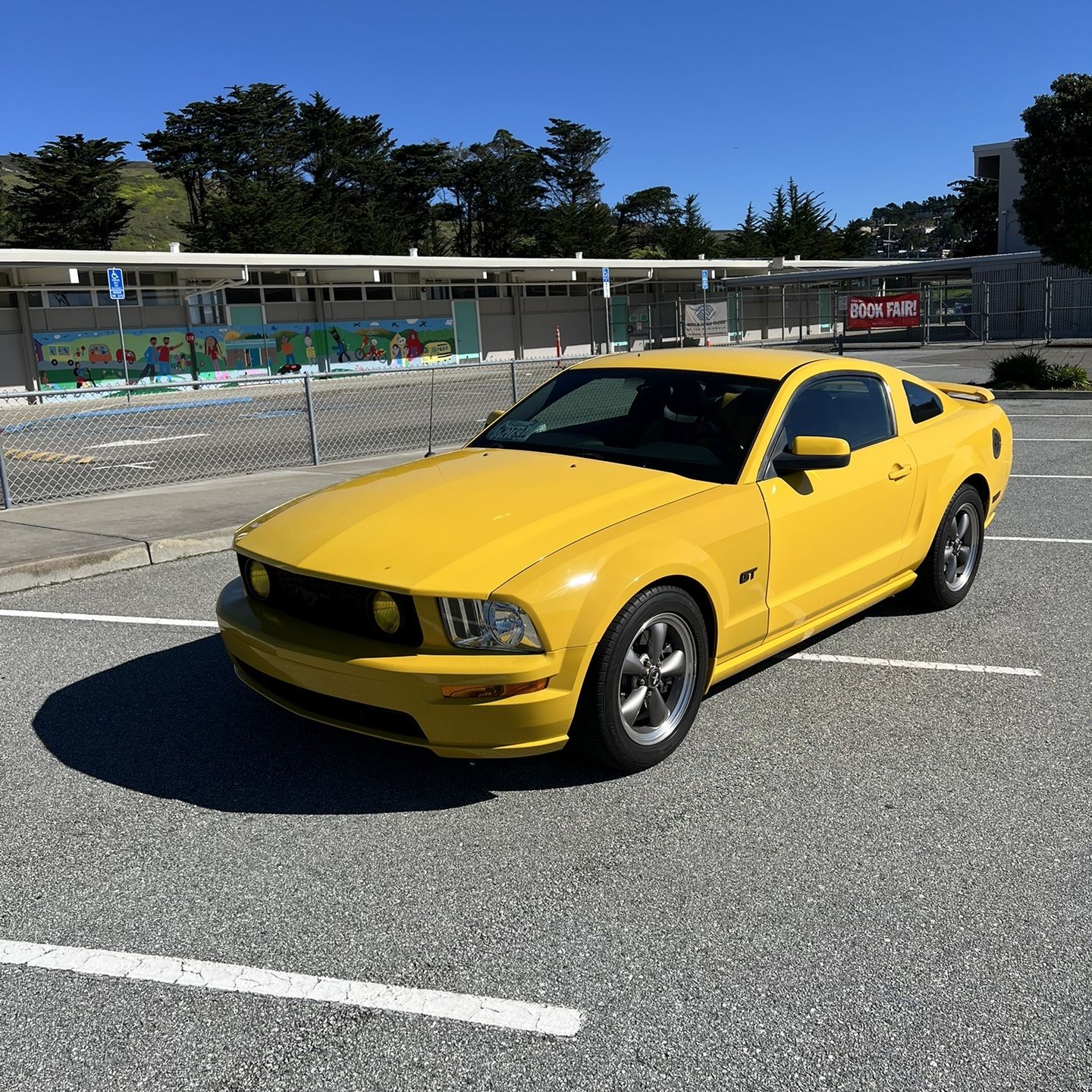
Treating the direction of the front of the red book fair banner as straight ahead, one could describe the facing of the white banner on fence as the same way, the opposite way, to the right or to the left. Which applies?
the same way

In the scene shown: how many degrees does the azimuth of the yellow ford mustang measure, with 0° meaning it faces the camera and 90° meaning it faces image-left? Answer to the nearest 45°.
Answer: approximately 45°

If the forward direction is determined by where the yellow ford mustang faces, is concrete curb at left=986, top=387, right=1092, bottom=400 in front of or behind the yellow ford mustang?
behind

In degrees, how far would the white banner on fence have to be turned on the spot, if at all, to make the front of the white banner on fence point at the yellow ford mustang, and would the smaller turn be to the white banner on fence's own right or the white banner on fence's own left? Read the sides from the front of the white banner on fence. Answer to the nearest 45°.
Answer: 0° — it already faces it

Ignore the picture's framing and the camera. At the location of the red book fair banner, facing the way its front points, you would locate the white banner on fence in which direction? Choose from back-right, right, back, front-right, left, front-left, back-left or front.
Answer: back-right

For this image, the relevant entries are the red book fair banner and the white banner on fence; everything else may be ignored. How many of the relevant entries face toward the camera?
2

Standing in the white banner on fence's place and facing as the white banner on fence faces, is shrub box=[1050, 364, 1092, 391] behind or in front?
in front

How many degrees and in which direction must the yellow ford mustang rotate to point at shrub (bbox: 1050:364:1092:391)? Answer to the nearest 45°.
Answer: approximately 180°

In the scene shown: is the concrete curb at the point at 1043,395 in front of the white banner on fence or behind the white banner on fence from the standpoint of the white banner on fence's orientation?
in front

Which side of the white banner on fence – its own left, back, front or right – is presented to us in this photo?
front

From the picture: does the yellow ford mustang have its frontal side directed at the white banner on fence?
no

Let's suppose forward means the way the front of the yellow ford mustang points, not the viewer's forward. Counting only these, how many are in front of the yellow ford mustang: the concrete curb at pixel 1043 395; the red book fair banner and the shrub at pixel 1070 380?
0

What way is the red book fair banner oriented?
toward the camera

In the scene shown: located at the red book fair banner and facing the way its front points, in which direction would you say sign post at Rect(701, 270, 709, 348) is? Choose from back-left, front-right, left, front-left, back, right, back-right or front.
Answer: back-right

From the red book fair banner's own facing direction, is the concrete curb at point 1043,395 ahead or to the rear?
ahead
